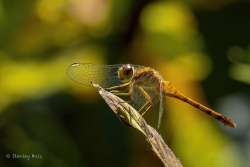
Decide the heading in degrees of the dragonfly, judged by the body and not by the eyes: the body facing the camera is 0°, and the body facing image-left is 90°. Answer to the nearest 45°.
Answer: approximately 90°
